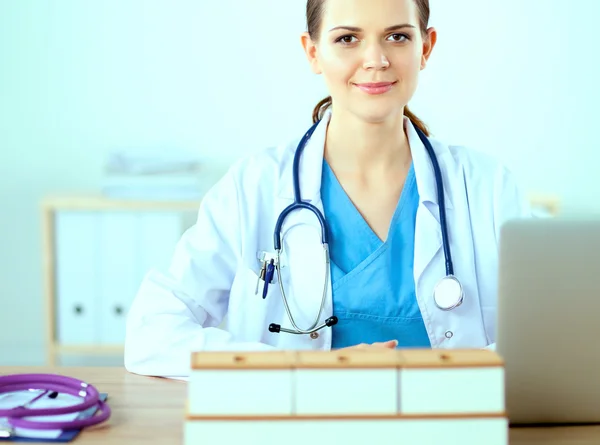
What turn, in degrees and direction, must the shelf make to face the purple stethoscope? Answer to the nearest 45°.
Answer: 0° — it already faces it

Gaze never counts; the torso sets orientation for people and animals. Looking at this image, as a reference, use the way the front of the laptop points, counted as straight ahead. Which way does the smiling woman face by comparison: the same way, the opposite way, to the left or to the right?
the opposite way

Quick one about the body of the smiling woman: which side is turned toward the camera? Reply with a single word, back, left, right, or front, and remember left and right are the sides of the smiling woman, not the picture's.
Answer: front

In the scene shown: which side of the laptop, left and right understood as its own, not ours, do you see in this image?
back

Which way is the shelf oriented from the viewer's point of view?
toward the camera

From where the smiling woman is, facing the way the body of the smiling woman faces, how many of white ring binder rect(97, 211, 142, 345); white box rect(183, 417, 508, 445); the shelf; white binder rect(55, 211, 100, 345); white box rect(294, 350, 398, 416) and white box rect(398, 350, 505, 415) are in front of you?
3

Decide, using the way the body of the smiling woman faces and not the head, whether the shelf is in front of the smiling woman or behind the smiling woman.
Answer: behind

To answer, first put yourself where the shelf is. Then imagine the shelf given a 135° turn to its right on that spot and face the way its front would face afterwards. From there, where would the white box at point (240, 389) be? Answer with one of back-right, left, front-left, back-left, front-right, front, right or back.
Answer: back-left

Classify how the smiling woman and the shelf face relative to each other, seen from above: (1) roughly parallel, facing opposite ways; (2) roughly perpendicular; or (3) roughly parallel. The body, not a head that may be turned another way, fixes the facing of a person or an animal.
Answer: roughly parallel

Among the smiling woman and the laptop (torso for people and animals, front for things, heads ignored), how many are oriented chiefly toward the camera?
1

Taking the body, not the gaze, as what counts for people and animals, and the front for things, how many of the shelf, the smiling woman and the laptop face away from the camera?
1

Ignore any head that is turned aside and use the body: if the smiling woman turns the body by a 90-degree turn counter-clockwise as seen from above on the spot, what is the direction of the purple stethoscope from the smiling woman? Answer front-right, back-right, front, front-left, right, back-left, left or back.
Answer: back-right

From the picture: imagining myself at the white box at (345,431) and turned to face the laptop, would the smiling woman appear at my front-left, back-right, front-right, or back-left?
front-left

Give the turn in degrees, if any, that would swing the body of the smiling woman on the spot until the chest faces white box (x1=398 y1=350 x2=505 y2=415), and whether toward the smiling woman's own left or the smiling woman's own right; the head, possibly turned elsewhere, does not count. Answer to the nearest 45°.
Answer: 0° — they already face it

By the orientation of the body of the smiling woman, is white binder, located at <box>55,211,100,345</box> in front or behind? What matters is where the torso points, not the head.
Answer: behind

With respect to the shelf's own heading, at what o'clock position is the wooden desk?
The wooden desk is roughly at 12 o'clock from the shelf.

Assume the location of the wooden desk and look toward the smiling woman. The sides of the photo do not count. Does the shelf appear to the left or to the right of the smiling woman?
left
